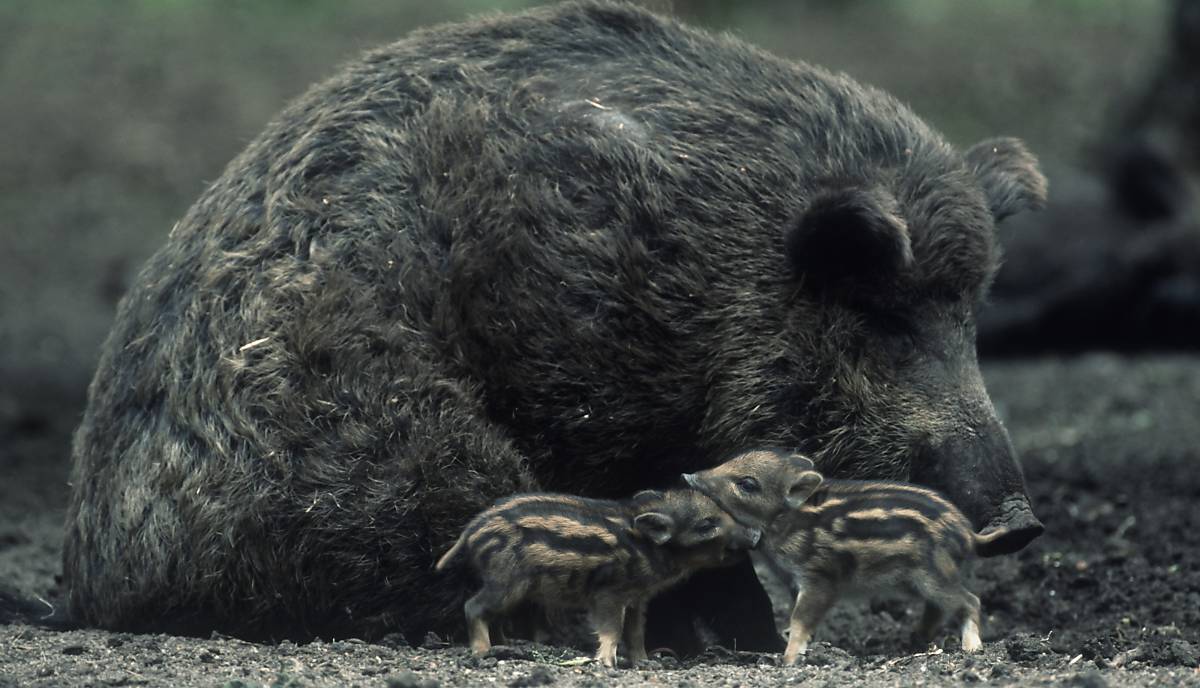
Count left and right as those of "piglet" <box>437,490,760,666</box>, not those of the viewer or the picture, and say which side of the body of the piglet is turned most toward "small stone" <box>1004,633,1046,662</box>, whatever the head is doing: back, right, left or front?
front

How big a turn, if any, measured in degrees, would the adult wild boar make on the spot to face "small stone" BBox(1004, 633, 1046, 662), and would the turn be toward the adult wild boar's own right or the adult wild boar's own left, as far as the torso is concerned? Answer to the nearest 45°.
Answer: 0° — it already faces it

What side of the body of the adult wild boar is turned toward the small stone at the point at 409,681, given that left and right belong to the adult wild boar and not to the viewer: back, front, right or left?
right

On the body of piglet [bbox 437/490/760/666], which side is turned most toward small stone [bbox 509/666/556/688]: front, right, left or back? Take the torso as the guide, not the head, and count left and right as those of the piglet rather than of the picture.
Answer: right

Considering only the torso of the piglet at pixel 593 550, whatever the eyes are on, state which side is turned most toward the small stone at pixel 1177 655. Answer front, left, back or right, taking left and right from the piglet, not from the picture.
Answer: front

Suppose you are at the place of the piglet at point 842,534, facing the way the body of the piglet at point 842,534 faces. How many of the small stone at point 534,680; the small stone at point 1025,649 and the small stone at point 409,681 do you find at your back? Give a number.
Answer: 1

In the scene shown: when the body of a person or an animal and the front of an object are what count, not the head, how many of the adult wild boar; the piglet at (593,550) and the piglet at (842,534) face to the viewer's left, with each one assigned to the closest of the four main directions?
1

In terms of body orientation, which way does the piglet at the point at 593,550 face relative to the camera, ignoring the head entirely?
to the viewer's right

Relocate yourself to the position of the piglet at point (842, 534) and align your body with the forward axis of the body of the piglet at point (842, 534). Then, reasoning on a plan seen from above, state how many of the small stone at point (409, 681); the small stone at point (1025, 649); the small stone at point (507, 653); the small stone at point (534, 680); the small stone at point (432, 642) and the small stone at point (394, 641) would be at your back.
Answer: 1

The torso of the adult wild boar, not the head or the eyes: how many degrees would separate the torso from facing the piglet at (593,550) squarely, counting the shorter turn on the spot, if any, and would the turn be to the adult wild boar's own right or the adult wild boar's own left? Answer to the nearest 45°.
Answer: approximately 45° to the adult wild boar's own right

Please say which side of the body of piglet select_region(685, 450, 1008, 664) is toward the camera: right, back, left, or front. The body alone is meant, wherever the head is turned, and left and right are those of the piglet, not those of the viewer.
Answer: left

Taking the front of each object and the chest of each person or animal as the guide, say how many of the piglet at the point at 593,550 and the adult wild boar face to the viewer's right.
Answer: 2

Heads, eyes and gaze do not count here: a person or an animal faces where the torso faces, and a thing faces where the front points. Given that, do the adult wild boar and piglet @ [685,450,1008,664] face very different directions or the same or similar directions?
very different directions

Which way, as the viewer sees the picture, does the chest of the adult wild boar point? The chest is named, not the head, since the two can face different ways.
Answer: to the viewer's right

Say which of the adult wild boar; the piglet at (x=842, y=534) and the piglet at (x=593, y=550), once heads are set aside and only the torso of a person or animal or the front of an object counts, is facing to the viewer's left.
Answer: the piglet at (x=842, y=534)

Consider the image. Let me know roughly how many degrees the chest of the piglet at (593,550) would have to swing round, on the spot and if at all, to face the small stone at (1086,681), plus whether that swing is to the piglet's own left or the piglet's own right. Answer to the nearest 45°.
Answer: approximately 45° to the piglet's own right
